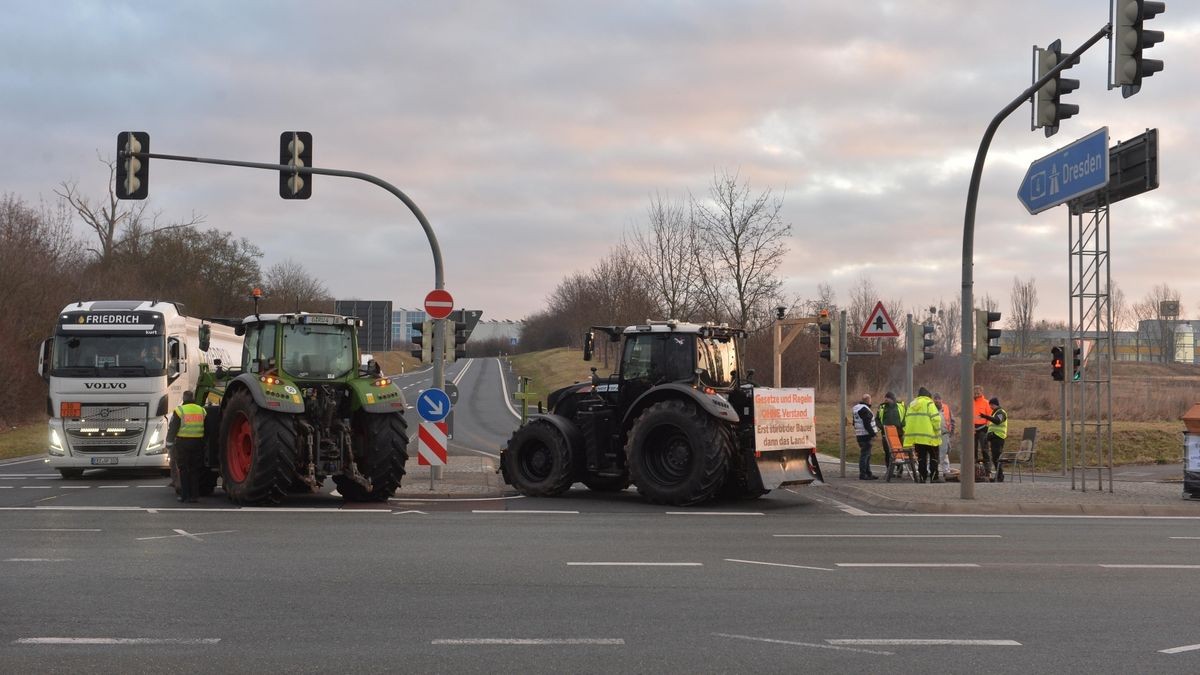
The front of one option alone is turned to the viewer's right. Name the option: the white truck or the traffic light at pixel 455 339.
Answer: the traffic light

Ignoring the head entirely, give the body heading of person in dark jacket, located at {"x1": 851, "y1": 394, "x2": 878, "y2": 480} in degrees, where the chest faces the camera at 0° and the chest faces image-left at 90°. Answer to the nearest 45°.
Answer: approximately 270°

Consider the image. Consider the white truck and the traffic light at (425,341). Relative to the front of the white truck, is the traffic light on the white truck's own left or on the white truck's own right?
on the white truck's own left

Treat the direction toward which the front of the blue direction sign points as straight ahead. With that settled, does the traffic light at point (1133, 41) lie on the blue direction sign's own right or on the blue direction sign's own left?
on the blue direction sign's own left

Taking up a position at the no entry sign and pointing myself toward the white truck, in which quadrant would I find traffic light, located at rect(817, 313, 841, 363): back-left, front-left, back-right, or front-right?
back-right

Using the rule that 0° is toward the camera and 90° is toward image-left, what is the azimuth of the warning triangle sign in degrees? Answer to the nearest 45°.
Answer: approximately 0°

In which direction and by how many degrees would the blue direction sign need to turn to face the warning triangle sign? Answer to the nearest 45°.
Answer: approximately 90° to its right

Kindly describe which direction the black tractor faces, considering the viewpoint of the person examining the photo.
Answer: facing away from the viewer and to the left of the viewer

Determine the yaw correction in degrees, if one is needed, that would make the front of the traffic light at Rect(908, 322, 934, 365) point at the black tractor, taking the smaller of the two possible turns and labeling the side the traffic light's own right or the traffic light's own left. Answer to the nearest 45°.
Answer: approximately 135° to the traffic light's own right
